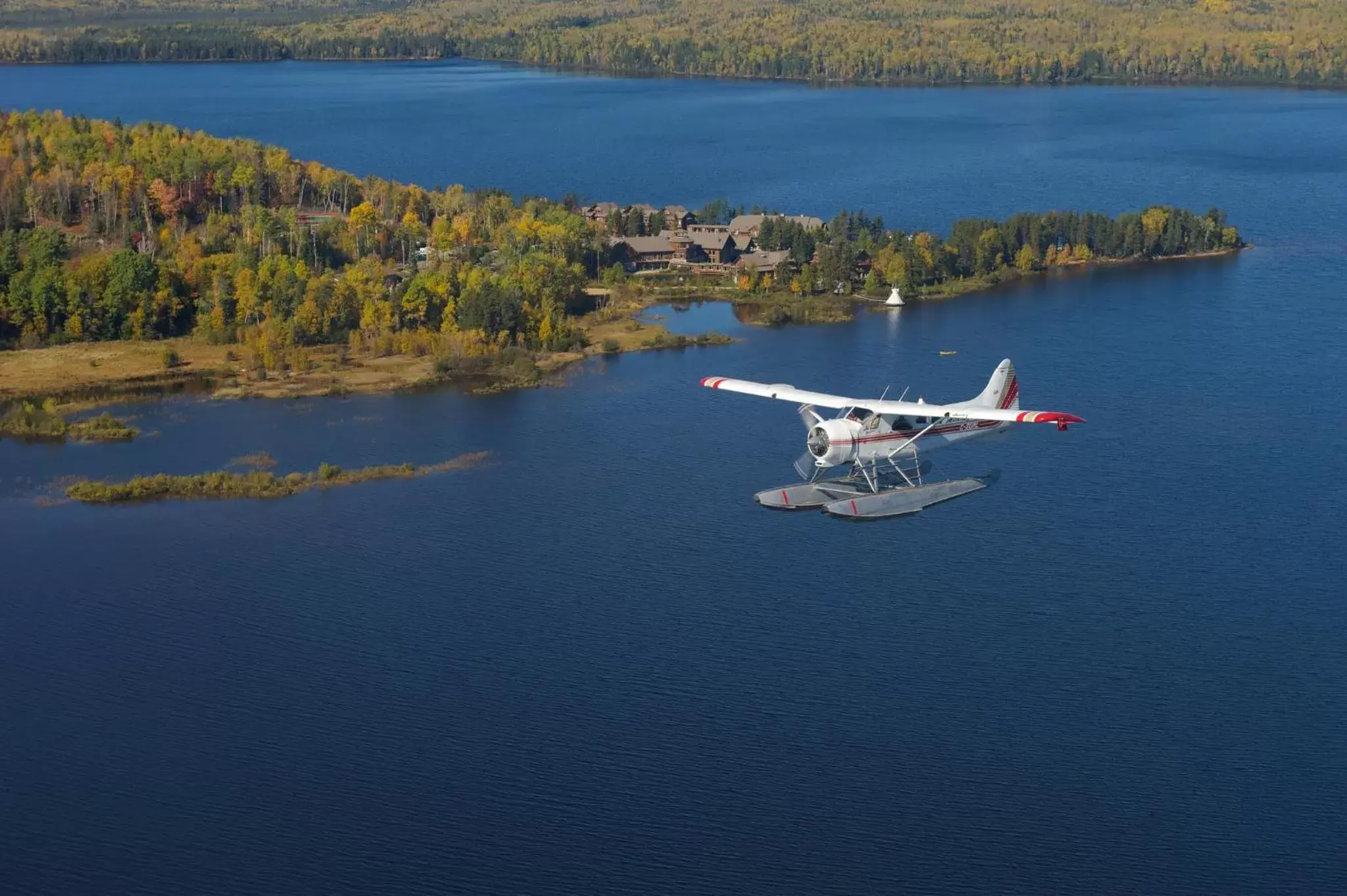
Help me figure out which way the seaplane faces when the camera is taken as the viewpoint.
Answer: facing the viewer and to the left of the viewer

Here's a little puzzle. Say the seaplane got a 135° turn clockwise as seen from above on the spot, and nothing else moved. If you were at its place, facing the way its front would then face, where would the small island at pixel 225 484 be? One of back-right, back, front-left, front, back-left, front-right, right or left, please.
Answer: left
